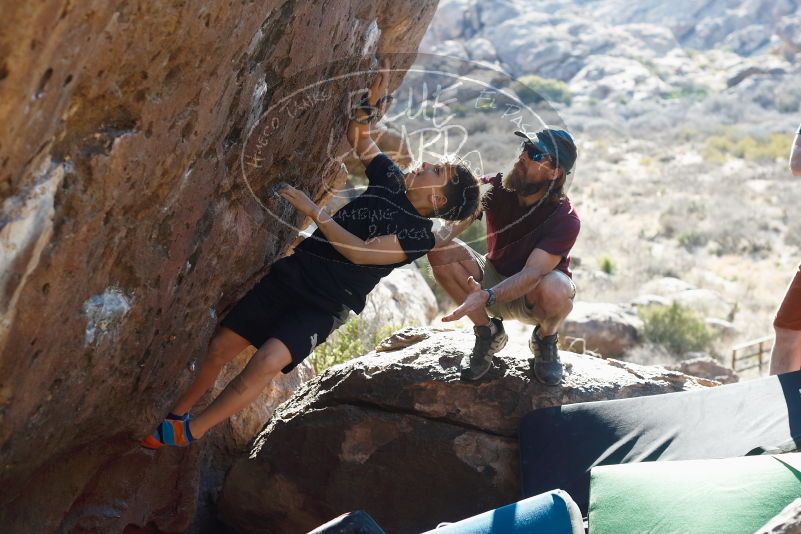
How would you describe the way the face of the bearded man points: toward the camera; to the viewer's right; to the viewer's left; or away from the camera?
to the viewer's left

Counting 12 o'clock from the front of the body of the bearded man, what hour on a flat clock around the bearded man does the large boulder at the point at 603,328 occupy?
The large boulder is roughly at 5 o'clock from the bearded man.

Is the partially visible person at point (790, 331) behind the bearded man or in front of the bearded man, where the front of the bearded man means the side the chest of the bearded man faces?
behind

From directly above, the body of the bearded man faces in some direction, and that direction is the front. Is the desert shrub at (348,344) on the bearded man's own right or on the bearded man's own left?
on the bearded man's own right

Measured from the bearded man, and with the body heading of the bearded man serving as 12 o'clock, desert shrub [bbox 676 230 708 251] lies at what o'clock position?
The desert shrub is roughly at 5 o'clock from the bearded man.

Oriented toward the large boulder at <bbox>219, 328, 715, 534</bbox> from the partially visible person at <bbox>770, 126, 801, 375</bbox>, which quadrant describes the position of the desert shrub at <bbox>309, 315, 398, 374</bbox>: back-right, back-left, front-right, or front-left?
front-right

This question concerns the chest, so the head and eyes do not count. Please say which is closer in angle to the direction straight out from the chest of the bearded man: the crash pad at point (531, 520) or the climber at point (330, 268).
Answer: the climber

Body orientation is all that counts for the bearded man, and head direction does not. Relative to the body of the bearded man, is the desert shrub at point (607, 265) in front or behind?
behind

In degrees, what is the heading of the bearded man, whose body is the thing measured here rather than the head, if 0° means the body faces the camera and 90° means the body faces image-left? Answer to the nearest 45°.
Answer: approximately 45°

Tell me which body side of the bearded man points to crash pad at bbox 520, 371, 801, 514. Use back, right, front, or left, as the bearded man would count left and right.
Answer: left

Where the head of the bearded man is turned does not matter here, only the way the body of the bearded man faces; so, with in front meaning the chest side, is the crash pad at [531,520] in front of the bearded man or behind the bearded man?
in front

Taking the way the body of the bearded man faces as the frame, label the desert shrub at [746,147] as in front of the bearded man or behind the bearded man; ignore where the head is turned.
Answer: behind

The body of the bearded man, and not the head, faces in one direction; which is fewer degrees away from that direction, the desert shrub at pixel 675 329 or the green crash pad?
the green crash pad
